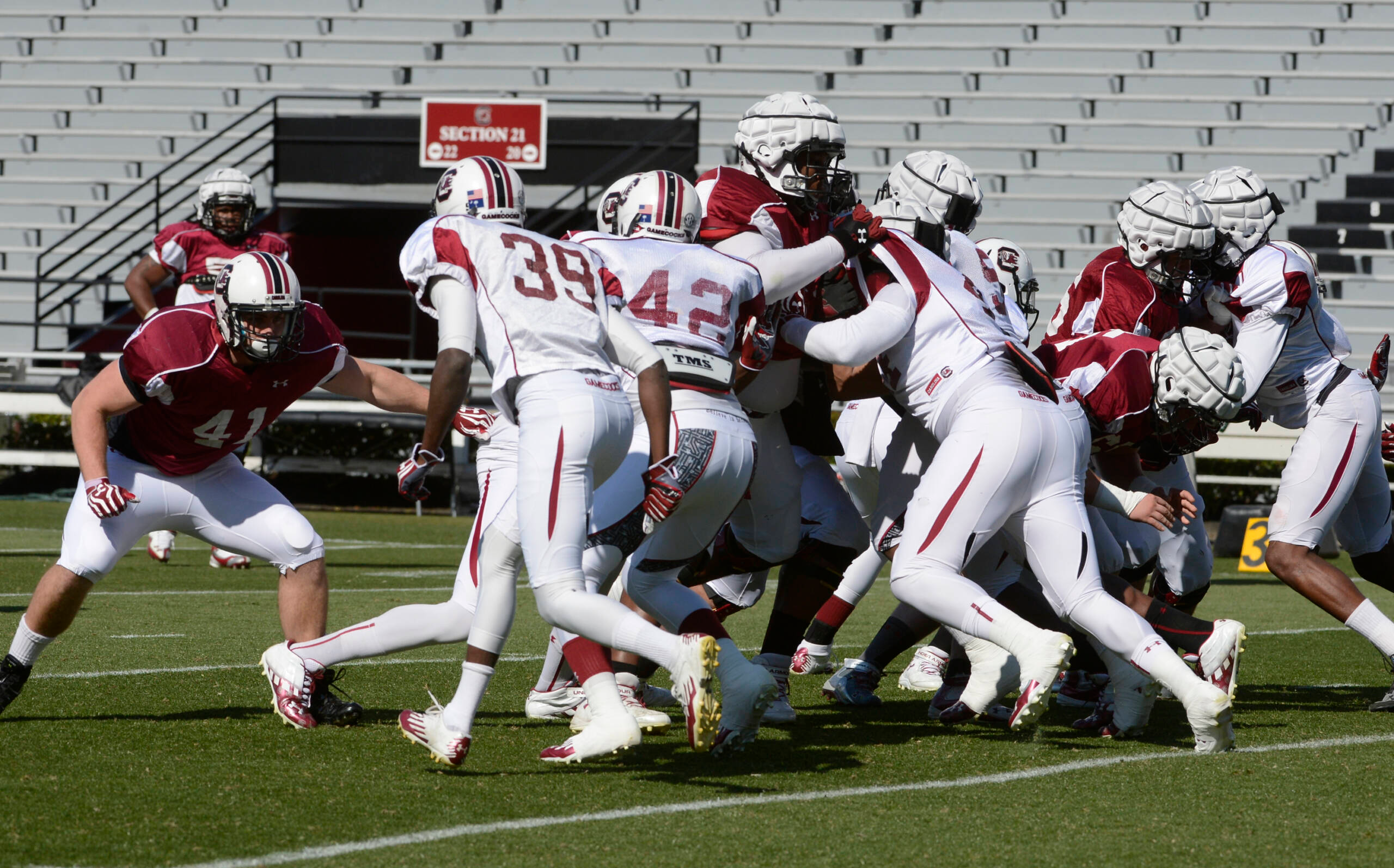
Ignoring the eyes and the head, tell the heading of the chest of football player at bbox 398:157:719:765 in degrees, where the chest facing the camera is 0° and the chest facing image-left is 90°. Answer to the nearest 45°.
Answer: approximately 135°

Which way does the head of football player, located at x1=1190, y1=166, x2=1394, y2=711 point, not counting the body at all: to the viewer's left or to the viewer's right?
to the viewer's left

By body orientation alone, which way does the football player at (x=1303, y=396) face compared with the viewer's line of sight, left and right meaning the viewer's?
facing to the left of the viewer

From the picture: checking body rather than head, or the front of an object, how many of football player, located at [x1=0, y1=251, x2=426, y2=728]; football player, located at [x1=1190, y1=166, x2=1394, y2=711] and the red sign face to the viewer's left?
1

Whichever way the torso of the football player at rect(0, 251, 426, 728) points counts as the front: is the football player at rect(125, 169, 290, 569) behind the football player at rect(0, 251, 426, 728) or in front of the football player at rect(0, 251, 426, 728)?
behind

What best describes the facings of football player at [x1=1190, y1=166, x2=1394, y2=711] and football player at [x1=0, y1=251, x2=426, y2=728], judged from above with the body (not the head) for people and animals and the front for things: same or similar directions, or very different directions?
very different directions

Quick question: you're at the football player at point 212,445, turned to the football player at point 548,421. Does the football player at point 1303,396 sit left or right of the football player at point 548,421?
left

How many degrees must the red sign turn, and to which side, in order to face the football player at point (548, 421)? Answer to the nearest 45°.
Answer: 0° — it already faces them

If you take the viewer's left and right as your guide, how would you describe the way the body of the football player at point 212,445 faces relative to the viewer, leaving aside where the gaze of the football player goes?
facing the viewer and to the right of the viewer

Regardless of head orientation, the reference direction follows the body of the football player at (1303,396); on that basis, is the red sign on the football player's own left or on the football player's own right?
on the football player's own right

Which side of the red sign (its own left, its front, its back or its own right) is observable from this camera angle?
front

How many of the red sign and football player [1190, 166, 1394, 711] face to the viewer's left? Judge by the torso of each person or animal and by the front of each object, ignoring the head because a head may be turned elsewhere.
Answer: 1
